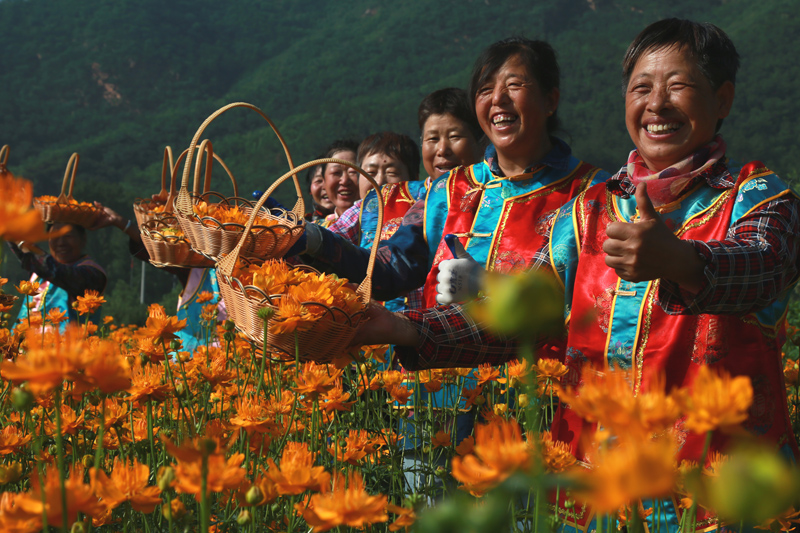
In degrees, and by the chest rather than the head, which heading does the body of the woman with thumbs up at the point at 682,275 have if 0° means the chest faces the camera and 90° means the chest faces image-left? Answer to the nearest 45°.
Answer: approximately 45°

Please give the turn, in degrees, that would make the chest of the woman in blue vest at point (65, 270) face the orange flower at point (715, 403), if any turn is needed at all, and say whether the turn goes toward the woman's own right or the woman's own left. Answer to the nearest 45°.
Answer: approximately 45° to the woman's own left

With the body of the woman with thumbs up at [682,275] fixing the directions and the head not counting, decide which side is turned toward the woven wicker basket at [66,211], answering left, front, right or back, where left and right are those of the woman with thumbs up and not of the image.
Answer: right

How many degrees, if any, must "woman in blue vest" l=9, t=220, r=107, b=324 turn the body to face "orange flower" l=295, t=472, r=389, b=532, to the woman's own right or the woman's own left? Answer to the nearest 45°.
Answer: approximately 45° to the woman's own left

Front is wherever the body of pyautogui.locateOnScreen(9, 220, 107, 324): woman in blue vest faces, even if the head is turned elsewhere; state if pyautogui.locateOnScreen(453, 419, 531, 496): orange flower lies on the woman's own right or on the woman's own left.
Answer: on the woman's own left

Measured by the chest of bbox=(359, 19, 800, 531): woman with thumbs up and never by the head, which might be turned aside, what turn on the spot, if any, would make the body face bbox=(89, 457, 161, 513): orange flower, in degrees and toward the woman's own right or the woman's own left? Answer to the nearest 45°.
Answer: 0° — they already face it
